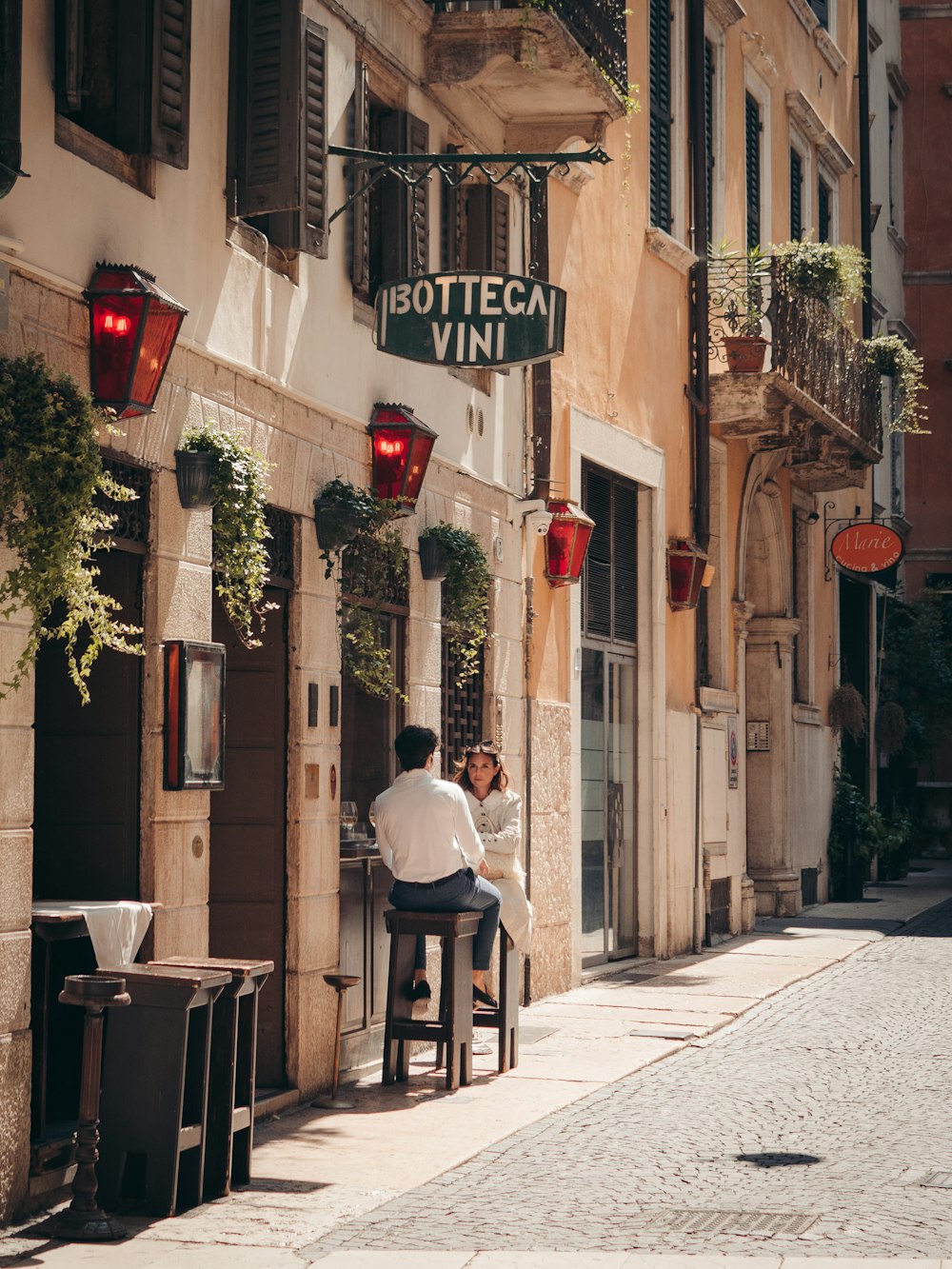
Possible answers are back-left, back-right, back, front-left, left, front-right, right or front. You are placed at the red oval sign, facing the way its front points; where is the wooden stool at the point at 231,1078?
front

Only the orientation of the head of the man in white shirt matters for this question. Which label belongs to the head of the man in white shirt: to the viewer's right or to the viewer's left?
to the viewer's right

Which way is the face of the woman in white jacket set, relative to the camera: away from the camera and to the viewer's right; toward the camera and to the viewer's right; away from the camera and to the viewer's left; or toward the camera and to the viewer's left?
toward the camera and to the viewer's left

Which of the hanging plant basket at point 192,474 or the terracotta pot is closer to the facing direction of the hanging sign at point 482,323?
the hanging plant basket

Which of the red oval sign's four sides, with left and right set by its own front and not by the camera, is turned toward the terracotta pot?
front

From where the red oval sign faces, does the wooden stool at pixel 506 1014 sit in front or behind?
in front

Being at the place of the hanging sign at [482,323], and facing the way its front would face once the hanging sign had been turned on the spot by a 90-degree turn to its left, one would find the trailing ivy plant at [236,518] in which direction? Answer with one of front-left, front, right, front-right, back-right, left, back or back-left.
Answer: back-right

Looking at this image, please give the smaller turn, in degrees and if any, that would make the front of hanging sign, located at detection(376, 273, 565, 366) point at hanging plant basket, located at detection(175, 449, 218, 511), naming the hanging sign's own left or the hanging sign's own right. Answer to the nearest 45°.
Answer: approximately 45° to the hanging sign's own right

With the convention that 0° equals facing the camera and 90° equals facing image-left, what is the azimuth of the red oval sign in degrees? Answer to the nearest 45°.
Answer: approximately 0°

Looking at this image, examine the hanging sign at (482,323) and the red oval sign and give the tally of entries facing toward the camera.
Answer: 2

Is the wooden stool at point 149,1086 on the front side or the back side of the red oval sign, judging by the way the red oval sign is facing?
on the front side

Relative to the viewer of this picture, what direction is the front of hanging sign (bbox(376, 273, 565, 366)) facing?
facing the viewer

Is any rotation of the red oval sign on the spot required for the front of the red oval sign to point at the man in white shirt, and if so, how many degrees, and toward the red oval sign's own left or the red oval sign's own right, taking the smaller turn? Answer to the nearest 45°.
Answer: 0° — it already faces them

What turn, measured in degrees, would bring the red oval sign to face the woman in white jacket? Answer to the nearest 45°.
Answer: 0° — it already faces them

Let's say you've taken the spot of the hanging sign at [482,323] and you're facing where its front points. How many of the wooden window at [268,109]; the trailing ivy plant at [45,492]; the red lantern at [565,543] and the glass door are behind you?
2

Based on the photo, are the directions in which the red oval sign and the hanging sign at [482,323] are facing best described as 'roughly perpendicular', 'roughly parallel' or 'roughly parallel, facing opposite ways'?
roughly parallel

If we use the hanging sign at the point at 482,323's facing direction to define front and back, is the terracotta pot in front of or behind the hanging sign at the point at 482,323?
behind
